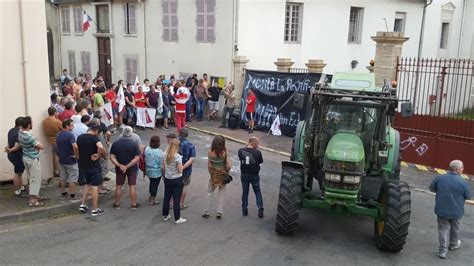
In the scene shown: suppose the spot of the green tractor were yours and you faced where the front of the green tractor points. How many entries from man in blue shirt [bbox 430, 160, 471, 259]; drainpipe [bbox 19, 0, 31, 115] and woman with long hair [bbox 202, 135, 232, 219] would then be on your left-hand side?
1

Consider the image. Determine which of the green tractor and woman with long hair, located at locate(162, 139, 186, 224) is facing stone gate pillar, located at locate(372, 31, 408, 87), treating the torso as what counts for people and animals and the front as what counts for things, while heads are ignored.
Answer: the woman with long hair

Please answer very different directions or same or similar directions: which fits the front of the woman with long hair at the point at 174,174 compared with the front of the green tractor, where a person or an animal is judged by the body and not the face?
very different directions

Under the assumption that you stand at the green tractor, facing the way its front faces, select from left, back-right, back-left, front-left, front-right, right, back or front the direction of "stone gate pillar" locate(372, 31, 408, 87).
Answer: back

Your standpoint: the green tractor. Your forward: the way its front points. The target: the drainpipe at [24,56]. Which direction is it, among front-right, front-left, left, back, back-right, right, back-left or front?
right

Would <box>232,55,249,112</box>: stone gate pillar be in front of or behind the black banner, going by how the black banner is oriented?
behind

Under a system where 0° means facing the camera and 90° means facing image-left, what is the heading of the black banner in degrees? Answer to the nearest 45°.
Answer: approximately 0°

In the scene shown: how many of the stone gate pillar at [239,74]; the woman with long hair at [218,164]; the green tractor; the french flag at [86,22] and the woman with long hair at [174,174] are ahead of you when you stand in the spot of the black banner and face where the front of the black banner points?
3

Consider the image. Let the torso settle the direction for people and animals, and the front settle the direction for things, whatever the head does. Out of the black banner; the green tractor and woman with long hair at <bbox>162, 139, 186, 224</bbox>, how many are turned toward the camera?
2

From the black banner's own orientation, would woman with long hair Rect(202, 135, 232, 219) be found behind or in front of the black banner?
in front

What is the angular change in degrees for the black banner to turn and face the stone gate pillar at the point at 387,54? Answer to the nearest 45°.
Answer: approximately 90° to its left

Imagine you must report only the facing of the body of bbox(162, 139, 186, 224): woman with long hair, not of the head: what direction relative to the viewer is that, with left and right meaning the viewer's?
facing away from the viewer and to the right of the viewer

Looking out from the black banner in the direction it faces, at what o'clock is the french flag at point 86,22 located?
The french flag is roughly at 4 o'clock from the black banner.

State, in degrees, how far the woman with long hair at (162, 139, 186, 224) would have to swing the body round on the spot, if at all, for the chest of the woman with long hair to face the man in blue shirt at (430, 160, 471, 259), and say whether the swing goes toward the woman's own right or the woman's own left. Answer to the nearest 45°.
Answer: approximately 45° to the woman's own right
